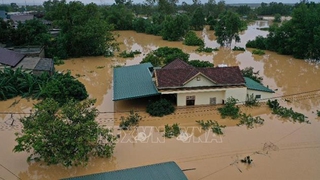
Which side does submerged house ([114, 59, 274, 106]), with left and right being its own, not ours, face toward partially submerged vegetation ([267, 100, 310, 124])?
left

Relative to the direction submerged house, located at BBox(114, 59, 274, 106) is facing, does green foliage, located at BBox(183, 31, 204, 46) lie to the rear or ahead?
to the rear

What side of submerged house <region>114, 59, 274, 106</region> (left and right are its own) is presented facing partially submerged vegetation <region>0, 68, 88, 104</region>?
right

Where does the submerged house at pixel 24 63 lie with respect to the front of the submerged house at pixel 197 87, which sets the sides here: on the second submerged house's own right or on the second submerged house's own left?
on the second submerged house's own right

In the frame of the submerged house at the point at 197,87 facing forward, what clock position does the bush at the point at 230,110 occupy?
The bush is roughly at 10 o'clock from the submerged house.

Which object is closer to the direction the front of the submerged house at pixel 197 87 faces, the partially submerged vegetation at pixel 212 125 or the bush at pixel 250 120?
the partially submerged vegetation

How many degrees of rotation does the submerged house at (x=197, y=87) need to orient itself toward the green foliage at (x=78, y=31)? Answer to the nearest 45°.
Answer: approximately 135° to its right

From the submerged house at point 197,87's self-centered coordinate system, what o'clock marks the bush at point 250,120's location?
The bush is roughly at 10 o'clock from the submerged house.

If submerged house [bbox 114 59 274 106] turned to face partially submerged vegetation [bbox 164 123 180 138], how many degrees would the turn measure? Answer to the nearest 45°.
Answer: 0° — it already faces it

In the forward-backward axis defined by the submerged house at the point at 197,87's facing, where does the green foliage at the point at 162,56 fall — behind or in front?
behind

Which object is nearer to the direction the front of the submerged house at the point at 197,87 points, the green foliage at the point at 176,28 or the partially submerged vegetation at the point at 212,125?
the partially submerged vegetation

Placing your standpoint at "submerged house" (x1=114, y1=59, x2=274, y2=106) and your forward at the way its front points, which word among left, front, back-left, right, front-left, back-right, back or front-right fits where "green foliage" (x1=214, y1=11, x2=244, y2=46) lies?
back

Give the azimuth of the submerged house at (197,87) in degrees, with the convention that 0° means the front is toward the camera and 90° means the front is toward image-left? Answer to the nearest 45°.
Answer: approximately 0°
